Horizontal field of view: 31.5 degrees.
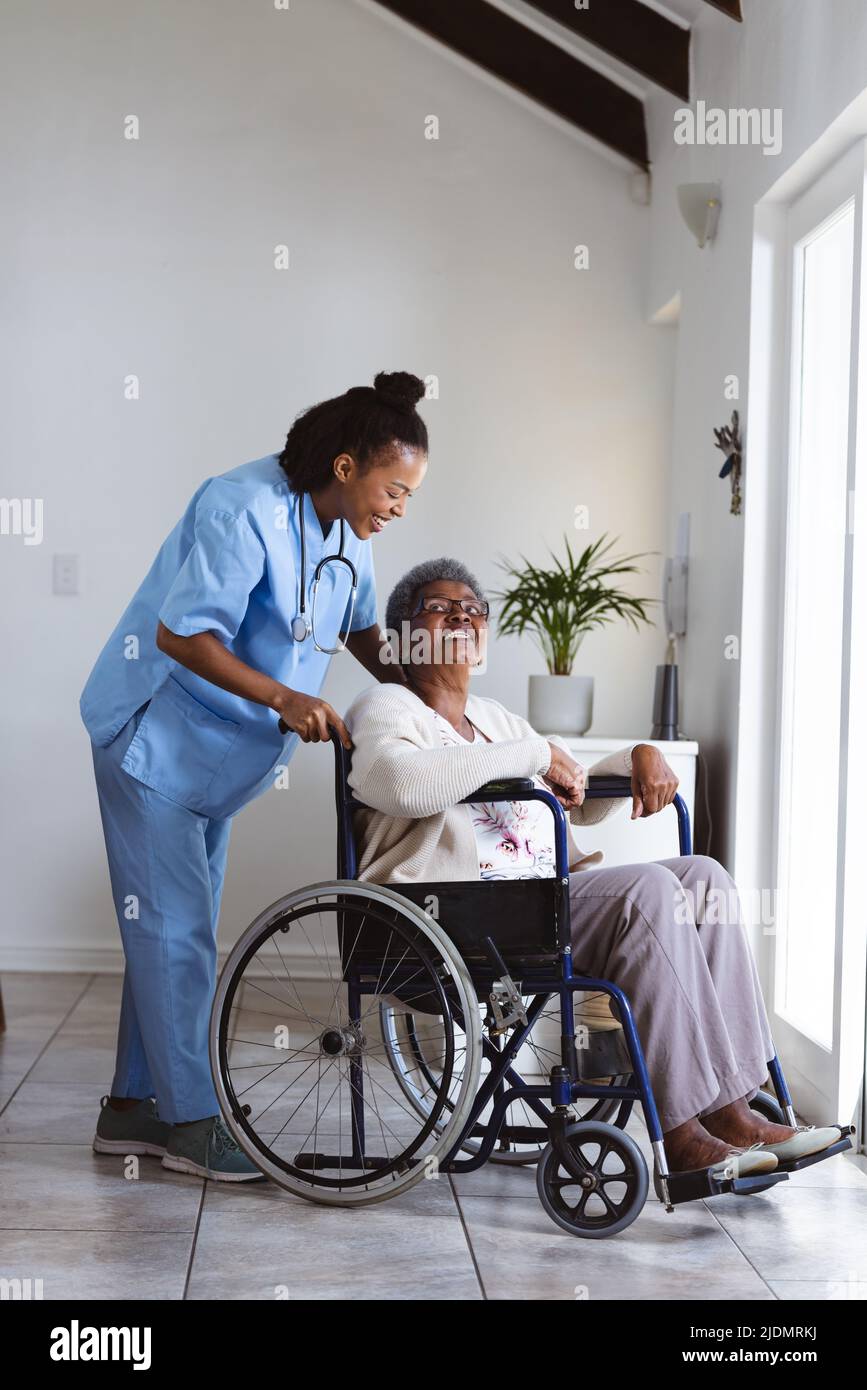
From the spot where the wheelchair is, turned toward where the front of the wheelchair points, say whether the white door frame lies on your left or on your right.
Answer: on your left

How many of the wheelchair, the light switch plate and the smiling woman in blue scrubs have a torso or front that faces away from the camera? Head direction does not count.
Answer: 0

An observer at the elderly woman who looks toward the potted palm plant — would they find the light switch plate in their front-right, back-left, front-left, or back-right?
front-left

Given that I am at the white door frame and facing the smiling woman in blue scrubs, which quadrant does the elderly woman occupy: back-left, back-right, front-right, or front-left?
front-left

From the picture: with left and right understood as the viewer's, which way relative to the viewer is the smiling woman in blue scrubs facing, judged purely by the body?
facing the viewer and to the right of the viewer

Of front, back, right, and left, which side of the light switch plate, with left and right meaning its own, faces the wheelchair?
front

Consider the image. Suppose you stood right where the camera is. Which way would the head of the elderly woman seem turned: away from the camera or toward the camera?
toward the camera

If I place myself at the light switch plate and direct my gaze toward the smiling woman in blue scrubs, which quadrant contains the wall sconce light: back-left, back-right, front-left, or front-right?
front-left

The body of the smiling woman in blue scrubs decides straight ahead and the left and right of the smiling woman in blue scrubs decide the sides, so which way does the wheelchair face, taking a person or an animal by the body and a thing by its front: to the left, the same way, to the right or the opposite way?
the same way

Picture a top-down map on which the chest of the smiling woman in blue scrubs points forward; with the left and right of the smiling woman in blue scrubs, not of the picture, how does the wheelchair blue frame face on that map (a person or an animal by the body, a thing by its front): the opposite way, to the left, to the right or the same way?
the same way

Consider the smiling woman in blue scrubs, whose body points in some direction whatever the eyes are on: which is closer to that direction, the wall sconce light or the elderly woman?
the elderly woman

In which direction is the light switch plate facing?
toward the camera
